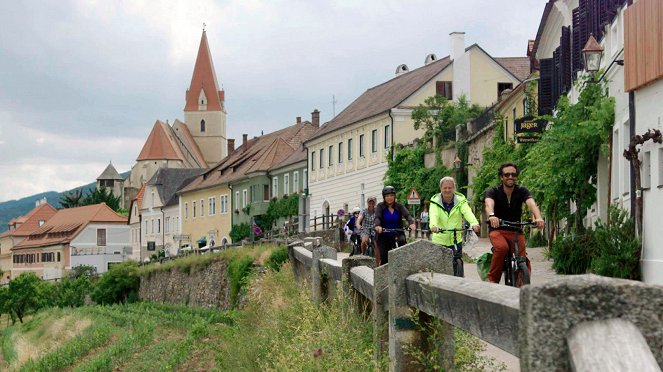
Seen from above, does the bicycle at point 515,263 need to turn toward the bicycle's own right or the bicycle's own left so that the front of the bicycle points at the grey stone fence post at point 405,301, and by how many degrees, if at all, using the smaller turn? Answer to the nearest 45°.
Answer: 0° — it already faces it

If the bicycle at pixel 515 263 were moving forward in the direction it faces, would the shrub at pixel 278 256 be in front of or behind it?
behind

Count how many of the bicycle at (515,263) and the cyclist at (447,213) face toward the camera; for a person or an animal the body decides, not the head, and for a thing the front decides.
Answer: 2

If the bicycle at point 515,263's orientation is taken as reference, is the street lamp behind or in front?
behind
